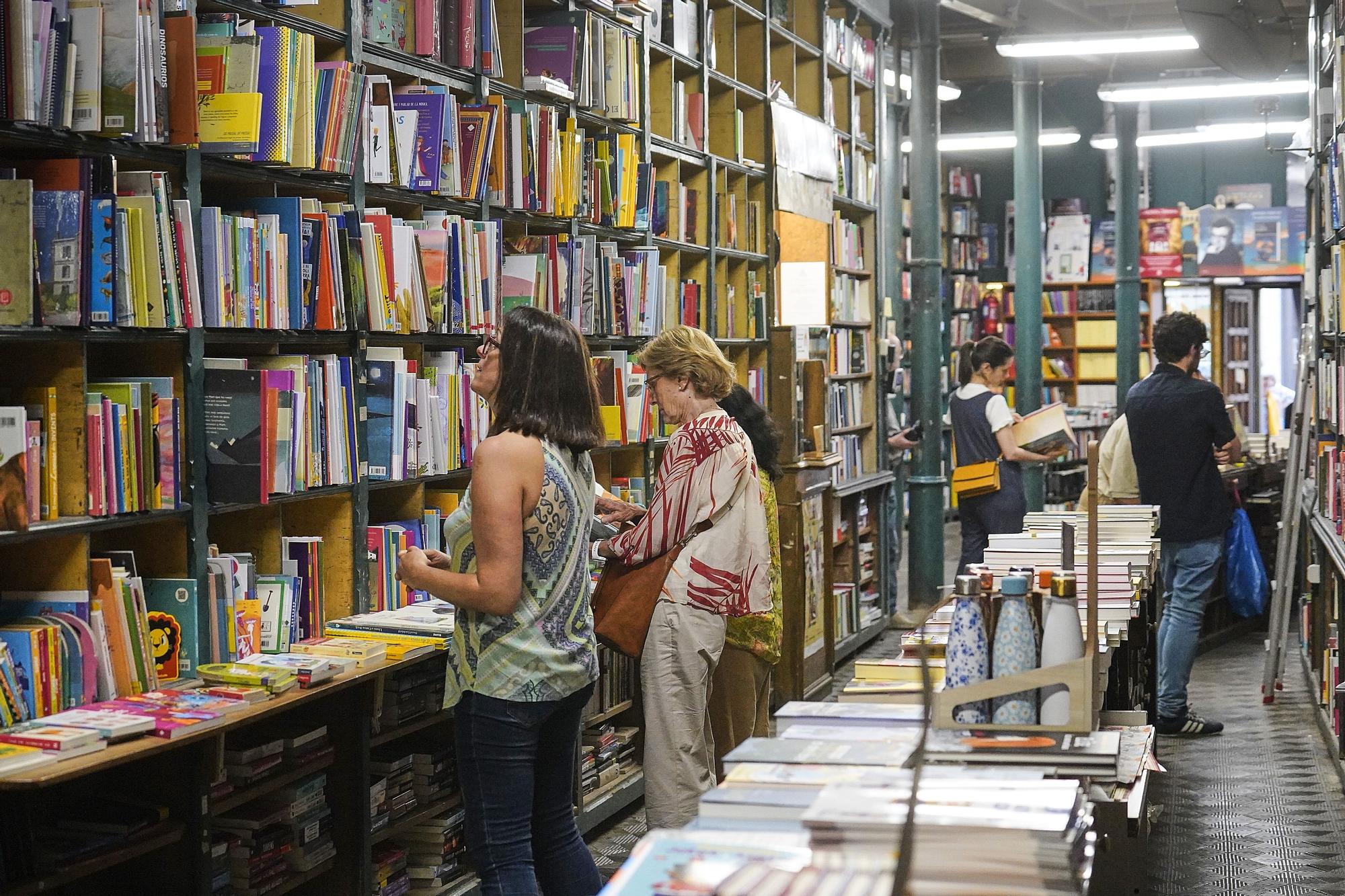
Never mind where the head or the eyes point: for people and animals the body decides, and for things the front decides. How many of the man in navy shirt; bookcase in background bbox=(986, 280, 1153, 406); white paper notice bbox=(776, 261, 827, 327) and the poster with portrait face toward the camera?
3

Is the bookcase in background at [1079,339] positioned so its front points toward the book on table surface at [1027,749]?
yes

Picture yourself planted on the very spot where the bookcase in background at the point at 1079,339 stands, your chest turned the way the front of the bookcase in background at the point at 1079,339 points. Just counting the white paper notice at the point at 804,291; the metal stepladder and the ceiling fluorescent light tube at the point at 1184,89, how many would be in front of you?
3

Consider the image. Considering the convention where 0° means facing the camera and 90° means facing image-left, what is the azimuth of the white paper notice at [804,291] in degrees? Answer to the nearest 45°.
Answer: approximately 0°

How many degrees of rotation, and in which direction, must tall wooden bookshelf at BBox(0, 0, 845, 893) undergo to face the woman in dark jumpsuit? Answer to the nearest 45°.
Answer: approximately 90° to its left

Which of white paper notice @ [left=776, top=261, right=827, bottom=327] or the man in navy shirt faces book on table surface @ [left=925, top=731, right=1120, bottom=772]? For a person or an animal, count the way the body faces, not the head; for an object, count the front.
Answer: the white paper notice

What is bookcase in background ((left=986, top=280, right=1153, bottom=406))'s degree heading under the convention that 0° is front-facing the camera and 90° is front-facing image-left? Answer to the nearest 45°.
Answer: approximately 0°

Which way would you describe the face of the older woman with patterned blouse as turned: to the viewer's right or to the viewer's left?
to the viewer's left

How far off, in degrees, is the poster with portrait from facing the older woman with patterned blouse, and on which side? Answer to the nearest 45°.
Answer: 0° — it already faces them

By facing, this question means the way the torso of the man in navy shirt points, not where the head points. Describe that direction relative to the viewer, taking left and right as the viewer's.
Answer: facing away from the viewer and to the right of the viewer

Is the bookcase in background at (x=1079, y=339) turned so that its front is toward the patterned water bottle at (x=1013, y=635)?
yes

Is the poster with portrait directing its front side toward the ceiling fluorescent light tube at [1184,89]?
yes
